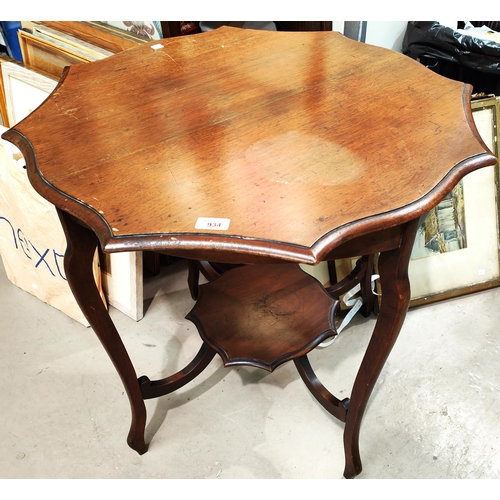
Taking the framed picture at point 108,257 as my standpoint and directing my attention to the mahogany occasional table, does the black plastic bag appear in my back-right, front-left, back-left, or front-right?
front-left

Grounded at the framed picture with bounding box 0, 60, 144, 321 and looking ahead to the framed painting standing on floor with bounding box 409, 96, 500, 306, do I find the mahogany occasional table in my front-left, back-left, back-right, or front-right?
front-right

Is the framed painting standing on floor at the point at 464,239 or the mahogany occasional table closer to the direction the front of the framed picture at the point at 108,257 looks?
the mahogany occasional table

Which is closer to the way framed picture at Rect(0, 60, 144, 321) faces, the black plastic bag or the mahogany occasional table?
the mahogany occasional table

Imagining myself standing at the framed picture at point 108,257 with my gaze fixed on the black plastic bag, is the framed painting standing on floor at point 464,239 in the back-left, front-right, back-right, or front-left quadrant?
front-right

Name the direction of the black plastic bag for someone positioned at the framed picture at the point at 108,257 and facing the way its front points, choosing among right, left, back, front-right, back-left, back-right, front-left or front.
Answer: back-left

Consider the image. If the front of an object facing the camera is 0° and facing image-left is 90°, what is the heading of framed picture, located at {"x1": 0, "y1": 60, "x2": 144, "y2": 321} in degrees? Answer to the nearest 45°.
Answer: approximately 45°

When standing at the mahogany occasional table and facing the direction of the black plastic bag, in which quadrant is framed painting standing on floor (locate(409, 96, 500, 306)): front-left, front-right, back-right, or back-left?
front-right

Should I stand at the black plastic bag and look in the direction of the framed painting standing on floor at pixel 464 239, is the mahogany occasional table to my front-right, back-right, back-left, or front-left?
front-right

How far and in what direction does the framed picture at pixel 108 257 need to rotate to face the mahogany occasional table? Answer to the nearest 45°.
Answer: approximately 90° to its left

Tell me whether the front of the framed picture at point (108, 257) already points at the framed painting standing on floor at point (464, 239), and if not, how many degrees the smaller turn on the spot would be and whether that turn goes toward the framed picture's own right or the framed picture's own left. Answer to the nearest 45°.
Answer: approximately 135° to the framed picture's own left
